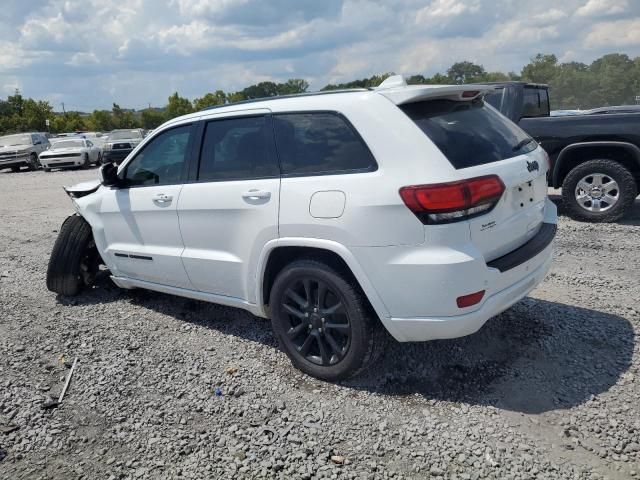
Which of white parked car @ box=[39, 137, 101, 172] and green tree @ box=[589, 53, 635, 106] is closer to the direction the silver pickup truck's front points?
the white parked car

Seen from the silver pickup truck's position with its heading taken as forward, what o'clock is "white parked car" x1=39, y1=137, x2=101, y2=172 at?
The white parked car is roughly at 9 o'clock from the silver pickup truck.

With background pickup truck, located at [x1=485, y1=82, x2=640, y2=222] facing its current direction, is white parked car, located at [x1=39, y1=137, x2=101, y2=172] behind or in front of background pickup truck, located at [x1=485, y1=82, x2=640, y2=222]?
in front

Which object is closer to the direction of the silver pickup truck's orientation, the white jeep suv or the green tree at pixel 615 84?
the white jeep suv

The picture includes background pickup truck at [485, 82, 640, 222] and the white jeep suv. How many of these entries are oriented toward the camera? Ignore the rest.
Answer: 0

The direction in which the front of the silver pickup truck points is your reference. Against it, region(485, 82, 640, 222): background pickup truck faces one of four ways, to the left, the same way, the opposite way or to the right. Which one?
to the right

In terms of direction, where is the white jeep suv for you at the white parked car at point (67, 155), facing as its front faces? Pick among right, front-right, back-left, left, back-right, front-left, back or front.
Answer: front-left

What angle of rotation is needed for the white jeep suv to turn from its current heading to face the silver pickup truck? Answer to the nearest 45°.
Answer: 0° — it already faces it

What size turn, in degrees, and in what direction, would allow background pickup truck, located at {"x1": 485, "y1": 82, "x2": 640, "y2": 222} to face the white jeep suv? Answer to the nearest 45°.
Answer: approximately 90° to its left

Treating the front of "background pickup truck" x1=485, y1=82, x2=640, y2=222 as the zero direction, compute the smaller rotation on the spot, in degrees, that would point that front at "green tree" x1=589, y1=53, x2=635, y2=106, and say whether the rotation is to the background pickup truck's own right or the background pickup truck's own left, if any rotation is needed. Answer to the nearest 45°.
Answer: approximately 90° to the background pickup truck's own right

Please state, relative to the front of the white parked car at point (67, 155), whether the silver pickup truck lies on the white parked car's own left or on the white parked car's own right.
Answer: on the white parked car's own right

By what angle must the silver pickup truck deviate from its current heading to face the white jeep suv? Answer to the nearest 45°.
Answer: approximately 45° to its left

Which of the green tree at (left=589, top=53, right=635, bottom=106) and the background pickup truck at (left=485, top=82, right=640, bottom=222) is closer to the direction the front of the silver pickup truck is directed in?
the background pickup truck

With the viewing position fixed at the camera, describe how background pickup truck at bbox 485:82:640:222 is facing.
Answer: facing to the left of the viewer

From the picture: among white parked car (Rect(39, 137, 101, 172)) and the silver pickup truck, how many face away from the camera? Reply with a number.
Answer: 0

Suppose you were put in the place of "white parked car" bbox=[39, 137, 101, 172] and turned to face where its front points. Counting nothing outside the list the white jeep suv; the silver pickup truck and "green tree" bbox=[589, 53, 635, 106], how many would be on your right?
1

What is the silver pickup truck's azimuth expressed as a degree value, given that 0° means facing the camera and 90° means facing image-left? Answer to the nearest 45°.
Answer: approximately 45°
